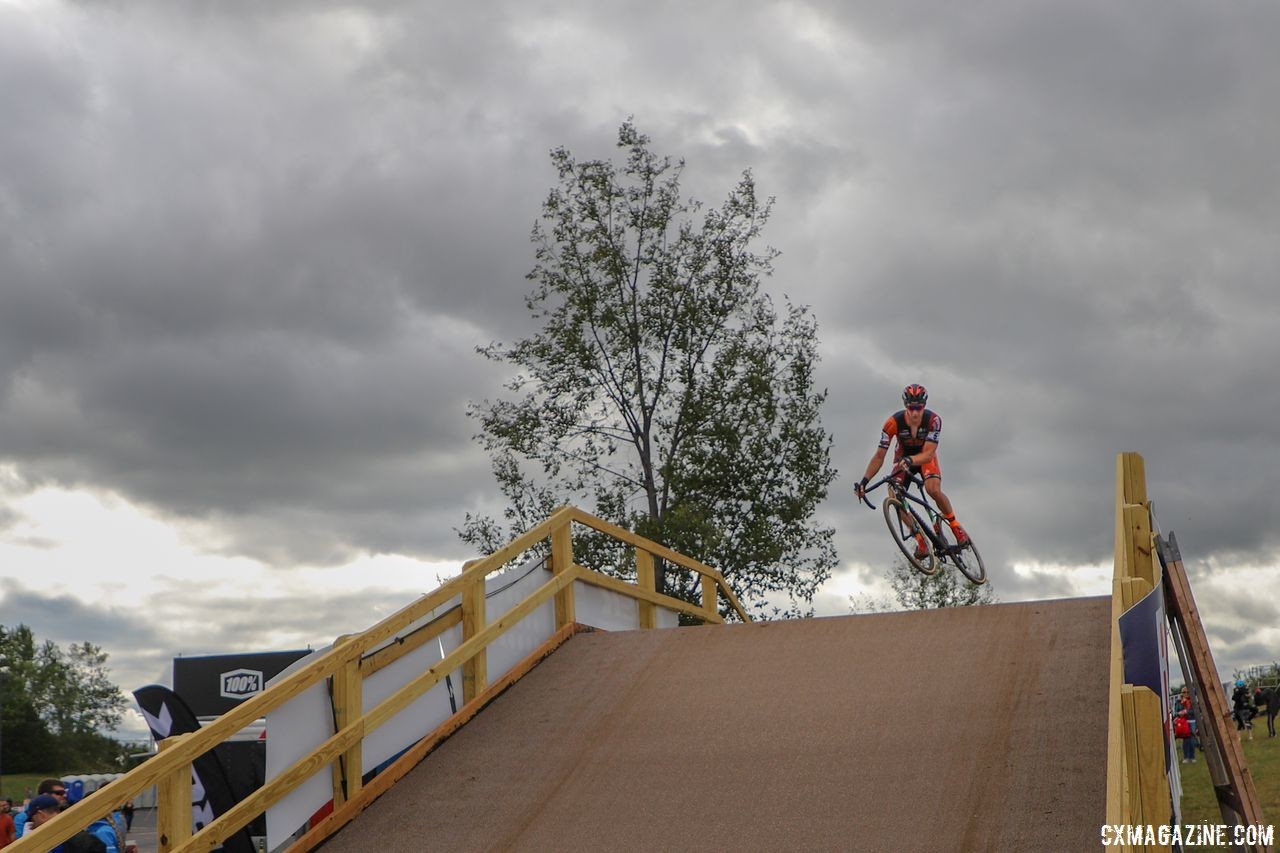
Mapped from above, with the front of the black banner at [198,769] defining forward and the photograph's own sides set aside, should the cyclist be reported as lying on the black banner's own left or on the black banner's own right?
on the black banner's own left

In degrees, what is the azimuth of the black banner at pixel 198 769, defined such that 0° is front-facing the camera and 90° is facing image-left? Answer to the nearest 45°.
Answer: approximately 0°

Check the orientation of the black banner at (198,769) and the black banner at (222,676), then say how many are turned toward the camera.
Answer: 2

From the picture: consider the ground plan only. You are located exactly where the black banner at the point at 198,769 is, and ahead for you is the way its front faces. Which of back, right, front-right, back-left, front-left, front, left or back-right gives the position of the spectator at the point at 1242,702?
back-left

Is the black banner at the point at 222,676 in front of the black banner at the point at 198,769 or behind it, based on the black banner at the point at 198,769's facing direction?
behind

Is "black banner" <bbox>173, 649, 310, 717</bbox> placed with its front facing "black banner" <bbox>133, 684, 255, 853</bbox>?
yes

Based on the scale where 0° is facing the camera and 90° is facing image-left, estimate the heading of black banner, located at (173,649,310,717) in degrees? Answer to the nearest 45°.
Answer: approximately 0°
